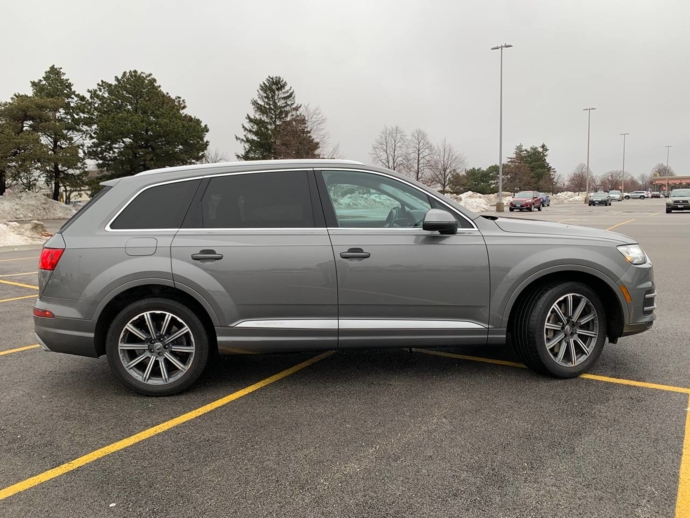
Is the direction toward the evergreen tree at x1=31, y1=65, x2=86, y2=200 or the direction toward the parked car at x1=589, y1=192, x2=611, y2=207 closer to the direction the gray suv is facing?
the parked car

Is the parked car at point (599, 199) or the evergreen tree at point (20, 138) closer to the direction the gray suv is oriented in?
the parked car

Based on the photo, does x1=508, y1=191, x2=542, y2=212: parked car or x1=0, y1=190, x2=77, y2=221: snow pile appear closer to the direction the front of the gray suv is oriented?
the parked car

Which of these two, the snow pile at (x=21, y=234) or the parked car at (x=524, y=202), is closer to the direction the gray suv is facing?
the parked car

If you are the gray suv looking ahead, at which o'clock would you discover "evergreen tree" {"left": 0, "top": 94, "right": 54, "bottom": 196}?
The evergreen tree is roughly at 8 o'clock from the gray suv.

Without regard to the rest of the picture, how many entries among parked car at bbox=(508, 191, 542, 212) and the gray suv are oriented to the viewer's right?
1

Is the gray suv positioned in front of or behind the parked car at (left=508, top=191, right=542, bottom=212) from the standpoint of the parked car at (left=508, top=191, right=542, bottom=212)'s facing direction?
in front

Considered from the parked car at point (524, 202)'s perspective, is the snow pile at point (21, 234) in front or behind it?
in front

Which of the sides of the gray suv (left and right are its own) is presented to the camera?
right

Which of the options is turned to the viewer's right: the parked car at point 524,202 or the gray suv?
the gray suv
